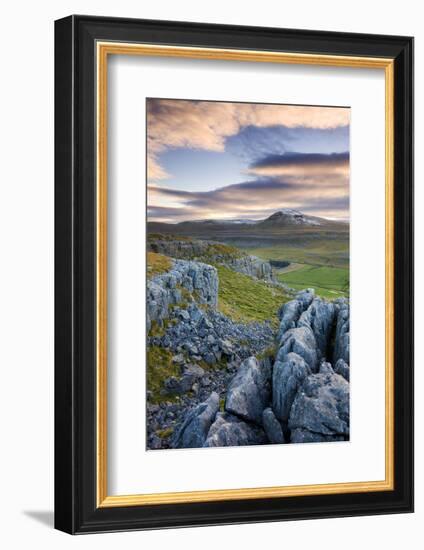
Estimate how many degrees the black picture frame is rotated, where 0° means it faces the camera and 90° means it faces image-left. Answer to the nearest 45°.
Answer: approximately 315°
